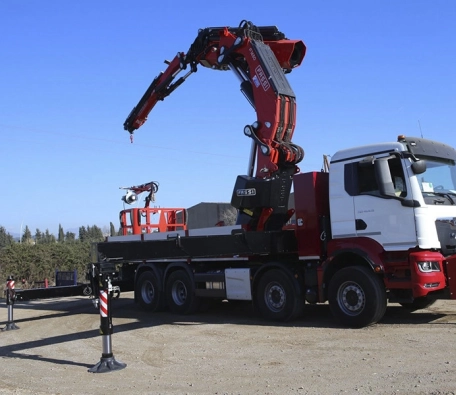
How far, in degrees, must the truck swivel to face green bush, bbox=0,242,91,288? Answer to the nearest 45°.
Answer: approximately 180°

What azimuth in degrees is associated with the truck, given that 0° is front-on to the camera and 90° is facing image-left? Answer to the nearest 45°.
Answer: approximately 315°
